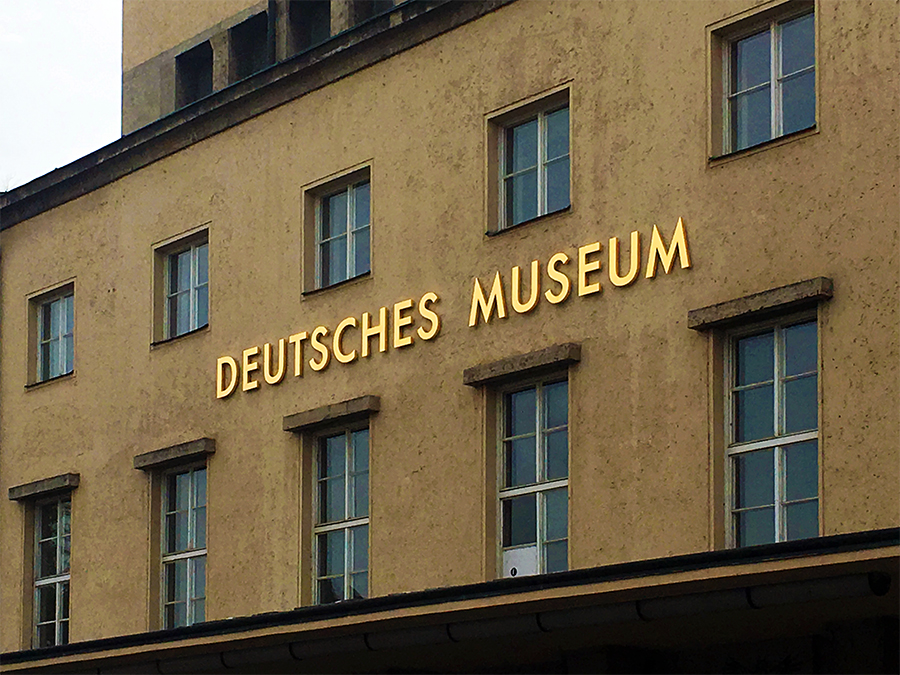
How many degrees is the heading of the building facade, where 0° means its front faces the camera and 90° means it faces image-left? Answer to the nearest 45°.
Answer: approximately 45°
